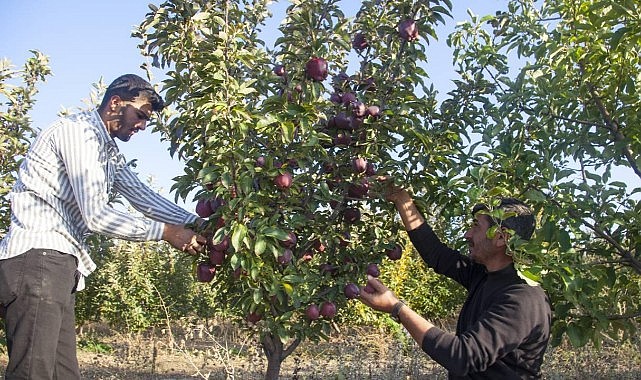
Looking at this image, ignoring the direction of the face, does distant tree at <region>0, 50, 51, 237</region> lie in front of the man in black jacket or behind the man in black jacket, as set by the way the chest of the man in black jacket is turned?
in front

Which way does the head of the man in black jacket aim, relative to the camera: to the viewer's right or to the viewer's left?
to the viewer's left

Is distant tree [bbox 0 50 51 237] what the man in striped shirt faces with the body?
no

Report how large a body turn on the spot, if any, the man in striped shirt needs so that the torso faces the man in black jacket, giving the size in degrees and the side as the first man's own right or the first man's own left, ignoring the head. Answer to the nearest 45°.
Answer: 0° — they already face them

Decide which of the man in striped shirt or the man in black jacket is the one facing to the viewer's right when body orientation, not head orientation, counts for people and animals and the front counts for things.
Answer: the man in striped shirt

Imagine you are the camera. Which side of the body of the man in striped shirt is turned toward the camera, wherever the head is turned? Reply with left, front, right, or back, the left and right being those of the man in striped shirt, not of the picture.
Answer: right

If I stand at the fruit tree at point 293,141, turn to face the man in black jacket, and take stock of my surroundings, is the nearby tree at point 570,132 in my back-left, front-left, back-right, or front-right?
front-left

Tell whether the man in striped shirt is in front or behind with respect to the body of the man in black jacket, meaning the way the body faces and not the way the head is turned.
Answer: in front

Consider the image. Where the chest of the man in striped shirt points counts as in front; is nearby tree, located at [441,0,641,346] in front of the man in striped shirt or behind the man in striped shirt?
in front

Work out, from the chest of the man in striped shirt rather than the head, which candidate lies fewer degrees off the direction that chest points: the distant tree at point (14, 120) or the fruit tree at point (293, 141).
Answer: the fruit tree

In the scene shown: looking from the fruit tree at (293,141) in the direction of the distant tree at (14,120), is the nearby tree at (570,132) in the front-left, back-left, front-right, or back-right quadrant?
back-right

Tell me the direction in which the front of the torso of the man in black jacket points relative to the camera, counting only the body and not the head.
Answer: to the viewer's left

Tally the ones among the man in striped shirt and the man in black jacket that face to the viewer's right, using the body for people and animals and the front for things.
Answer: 1
